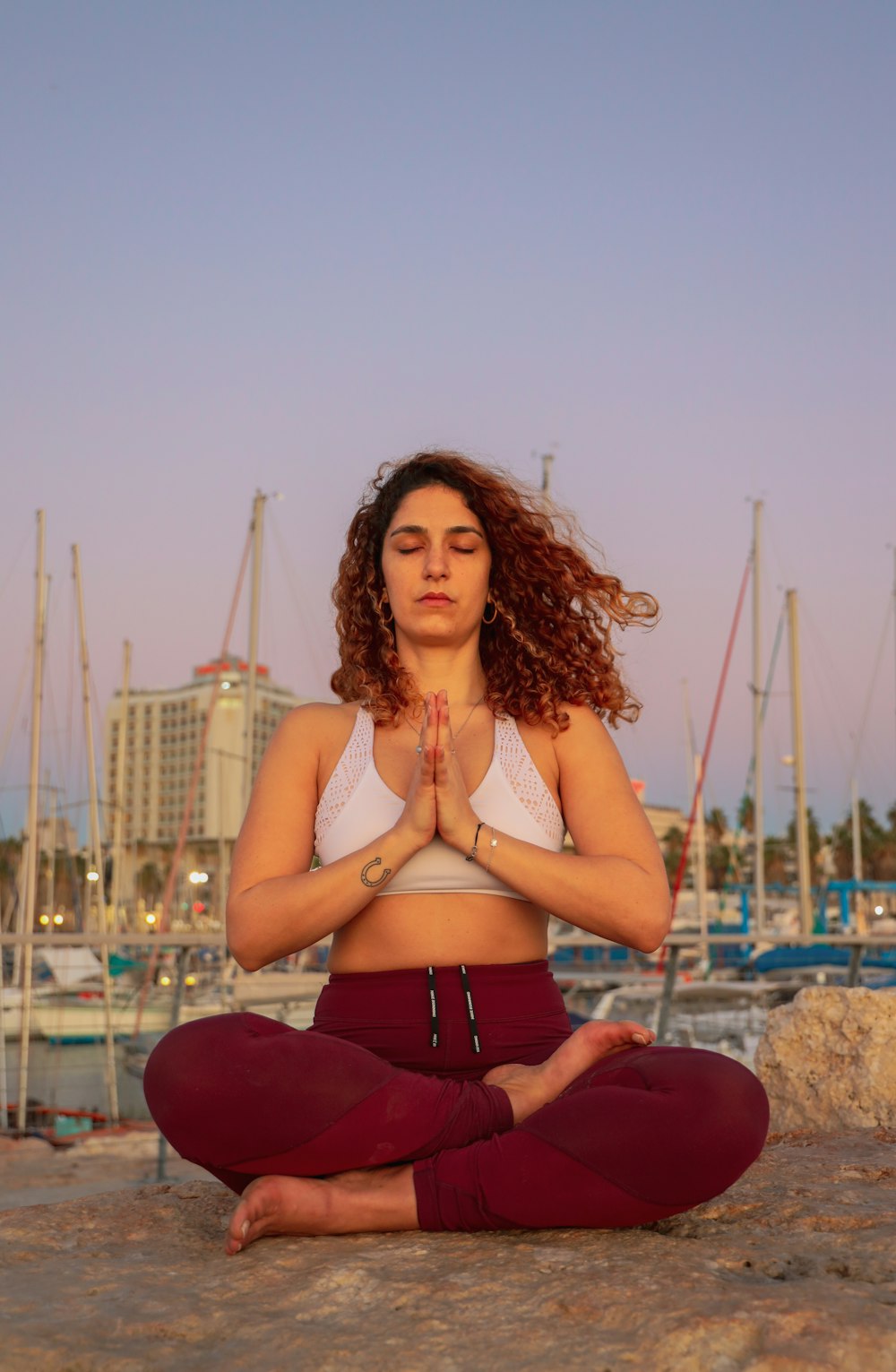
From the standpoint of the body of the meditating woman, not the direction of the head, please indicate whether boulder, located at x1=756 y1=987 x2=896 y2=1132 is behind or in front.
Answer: behind

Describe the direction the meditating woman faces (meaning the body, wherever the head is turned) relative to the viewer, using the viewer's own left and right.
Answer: facing the viewer

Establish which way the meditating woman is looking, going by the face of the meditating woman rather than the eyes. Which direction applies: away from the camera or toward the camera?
toward the camera
